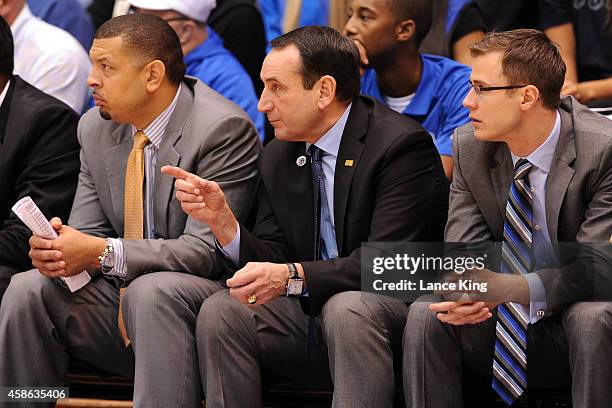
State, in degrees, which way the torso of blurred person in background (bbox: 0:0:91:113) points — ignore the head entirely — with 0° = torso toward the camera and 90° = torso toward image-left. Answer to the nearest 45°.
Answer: approximately 45°

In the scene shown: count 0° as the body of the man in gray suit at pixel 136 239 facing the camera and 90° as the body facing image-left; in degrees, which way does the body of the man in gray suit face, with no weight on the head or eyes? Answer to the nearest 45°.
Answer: approximately 45°

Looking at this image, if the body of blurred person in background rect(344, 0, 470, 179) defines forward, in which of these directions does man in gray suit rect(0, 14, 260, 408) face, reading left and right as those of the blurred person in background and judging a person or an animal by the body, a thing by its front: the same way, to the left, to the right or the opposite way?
the same way

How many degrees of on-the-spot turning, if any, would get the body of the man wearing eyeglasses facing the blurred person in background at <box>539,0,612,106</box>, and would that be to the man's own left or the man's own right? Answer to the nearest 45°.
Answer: approximately 135° to the man's own right

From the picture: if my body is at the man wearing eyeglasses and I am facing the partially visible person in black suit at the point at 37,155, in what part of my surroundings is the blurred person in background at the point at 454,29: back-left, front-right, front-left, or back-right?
front-right

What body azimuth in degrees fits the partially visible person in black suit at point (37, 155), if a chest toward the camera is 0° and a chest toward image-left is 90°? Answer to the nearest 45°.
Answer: approximately 45°

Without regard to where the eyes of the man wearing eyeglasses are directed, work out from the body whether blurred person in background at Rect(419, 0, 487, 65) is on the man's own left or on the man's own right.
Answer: on the man's own right

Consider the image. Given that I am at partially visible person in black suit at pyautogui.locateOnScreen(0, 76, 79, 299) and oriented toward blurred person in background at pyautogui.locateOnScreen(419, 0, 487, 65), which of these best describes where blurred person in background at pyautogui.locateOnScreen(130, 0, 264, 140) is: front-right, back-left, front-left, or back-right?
front-left

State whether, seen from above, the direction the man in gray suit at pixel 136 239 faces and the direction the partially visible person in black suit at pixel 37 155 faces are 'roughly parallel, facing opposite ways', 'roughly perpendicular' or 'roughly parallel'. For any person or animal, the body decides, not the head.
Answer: roughly parallel

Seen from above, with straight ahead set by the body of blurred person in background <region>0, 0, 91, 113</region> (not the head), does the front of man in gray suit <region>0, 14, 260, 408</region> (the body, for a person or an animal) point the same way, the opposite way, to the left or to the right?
the same way

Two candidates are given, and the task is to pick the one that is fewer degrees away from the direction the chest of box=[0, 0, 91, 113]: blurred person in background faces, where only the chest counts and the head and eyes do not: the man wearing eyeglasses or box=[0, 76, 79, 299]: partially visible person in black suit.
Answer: the partially visible person in black suit

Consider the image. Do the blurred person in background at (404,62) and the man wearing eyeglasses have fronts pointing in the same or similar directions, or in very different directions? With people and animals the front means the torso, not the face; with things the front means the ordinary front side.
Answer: same or similar directions

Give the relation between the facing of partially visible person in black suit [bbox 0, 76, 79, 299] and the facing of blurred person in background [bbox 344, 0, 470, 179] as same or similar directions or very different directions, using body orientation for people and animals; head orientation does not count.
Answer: same or similar directions

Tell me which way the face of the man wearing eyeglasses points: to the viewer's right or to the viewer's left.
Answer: to the viewer's left

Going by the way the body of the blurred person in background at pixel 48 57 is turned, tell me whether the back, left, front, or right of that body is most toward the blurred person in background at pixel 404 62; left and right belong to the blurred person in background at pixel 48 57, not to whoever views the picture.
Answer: left

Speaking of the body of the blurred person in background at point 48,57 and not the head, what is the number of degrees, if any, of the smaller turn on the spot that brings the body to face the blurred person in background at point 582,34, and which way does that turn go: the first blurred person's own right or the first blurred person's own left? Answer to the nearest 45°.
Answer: approximately 135° to the first blurred person's own left

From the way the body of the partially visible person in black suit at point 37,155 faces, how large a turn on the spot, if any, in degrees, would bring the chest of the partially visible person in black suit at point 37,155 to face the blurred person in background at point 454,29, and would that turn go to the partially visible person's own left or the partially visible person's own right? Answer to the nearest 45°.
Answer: approximately 135° to the partially visible person's own left

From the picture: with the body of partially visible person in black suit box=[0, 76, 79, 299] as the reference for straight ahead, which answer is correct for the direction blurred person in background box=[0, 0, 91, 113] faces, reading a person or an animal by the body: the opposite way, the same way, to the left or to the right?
the same way

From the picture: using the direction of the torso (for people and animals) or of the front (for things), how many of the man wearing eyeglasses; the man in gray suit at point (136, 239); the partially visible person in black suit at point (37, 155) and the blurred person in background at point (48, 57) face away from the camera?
0
